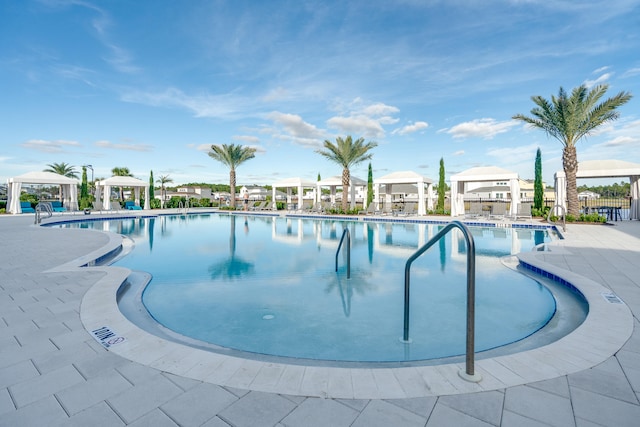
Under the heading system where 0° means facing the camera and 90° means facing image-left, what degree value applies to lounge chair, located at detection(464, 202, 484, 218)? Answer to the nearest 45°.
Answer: approximately 0°

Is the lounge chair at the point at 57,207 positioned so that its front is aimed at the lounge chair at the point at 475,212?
yes

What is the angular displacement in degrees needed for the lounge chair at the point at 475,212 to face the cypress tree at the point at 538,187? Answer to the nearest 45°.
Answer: approximately 90° to its left

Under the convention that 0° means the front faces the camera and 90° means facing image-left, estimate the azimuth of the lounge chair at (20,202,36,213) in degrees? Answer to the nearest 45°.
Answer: approximately 315°

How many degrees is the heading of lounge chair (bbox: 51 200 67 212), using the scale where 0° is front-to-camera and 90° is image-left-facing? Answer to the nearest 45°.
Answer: approximately 315°

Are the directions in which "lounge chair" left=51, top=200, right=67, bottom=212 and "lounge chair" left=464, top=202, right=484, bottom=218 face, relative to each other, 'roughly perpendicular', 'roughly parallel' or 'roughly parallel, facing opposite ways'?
roughly perpendicular

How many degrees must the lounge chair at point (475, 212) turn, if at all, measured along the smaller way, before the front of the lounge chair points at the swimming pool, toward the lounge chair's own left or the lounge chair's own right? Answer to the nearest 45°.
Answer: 0° — it already faces it
